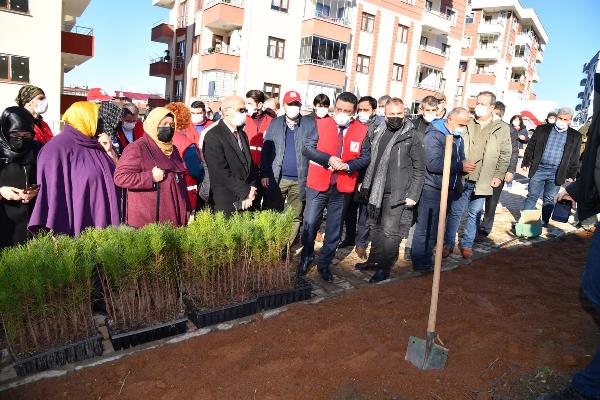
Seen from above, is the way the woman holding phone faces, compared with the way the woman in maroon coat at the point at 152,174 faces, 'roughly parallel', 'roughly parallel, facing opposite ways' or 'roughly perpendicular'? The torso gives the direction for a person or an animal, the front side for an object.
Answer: roughly parallel

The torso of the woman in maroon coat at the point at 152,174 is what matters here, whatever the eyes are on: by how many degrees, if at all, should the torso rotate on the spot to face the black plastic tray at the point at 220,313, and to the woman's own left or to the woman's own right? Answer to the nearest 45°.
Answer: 0° — they already face it

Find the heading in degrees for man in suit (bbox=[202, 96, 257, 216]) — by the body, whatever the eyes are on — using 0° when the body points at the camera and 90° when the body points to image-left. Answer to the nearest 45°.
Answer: approximately 315°

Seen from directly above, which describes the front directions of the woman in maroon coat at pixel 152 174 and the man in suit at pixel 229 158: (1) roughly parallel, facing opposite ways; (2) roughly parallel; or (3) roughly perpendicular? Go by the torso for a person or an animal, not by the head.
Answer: roughly parallel

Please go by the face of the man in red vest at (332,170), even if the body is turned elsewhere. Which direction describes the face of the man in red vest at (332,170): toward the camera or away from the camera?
toward the camera

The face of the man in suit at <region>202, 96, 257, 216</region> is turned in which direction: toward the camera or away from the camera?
toward the camera

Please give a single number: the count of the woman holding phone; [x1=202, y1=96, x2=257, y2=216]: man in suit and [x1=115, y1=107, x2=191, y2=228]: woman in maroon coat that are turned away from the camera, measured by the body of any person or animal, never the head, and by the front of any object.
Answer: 0

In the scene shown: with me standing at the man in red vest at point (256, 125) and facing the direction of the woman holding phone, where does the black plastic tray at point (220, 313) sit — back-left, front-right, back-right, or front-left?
front-left

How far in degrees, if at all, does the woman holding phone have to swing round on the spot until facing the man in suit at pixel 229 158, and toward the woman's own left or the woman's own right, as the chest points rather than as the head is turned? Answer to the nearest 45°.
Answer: approximately 45° to the woman's own left

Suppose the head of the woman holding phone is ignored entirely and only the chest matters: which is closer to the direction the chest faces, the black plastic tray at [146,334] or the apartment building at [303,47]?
the black plastic tray

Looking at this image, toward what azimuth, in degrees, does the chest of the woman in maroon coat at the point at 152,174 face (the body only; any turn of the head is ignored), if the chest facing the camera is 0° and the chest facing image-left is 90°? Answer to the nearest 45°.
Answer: approximately 315°

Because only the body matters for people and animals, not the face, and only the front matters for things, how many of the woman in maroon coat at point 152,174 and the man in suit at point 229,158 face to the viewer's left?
0

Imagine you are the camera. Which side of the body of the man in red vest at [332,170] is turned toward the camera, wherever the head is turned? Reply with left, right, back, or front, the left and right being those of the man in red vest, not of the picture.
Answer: front

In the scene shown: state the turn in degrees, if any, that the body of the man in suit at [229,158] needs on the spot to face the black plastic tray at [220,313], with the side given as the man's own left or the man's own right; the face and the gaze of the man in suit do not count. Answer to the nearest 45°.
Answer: approximately 45° to the man's own right

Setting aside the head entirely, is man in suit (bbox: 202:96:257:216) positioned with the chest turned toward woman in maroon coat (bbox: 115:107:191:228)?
no
